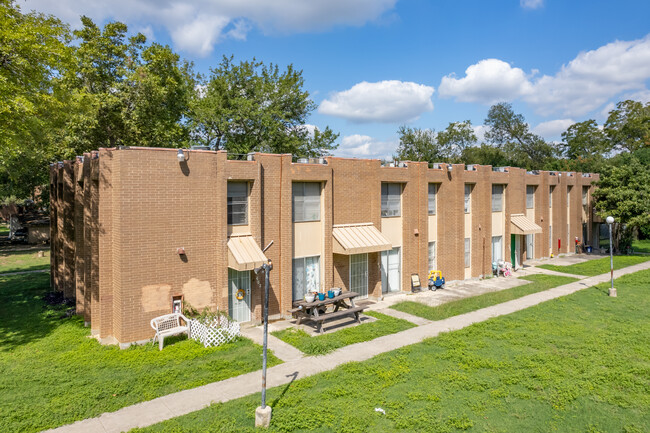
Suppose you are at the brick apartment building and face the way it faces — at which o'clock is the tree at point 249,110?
The tree is roughly at 7 o'clock from the brick apartment building.

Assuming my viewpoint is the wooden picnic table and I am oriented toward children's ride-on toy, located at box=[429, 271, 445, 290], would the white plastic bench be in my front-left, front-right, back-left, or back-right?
back-left

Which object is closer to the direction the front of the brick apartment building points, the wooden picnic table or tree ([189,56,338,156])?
the wooden picnic table
